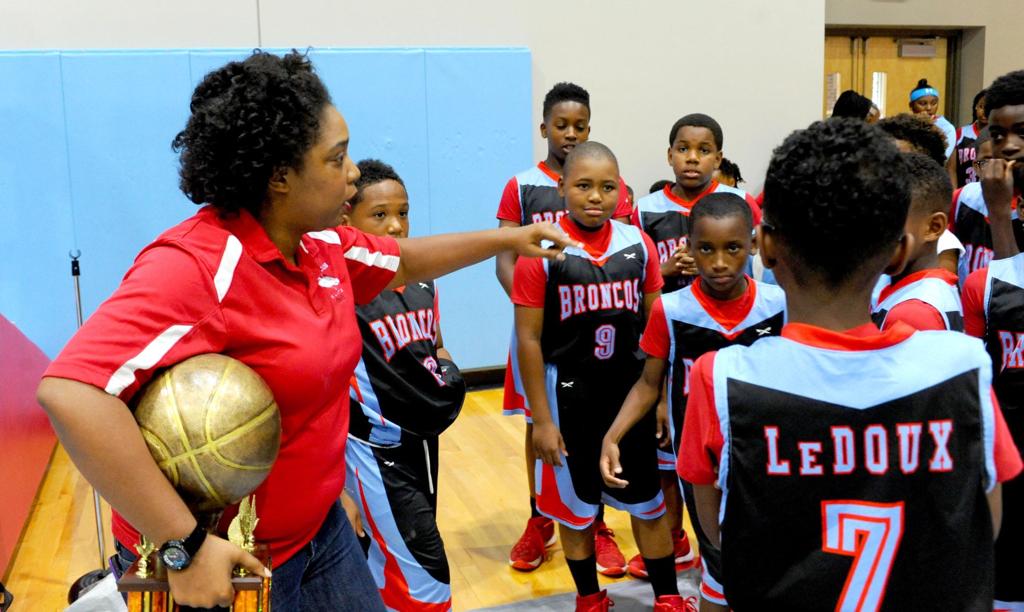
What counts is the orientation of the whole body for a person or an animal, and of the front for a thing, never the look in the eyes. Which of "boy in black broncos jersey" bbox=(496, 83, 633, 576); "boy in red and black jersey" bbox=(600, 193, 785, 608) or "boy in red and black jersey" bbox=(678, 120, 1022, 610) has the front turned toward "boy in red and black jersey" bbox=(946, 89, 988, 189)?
"boy in red and black jersey" bbox=(678, 120, 1022, 610)

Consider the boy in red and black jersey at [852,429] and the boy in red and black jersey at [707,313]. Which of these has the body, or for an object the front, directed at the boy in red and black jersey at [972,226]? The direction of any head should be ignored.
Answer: the boy in red and black jersey at [852,429]

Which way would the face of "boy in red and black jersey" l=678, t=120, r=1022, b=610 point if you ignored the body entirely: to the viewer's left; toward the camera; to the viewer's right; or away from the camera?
away from the camera

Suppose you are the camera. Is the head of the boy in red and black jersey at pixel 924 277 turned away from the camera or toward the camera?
away from the camera

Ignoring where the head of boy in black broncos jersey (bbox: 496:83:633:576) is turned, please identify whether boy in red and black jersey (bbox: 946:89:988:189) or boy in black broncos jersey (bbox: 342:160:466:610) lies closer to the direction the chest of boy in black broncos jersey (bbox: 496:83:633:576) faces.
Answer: the boy in black broncos jersey

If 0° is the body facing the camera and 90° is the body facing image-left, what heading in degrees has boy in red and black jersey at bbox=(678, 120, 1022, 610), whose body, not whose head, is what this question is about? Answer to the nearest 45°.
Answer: approximately 180°

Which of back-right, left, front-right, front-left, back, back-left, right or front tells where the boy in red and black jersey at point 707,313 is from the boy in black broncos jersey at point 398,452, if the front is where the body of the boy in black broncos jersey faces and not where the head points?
front-left

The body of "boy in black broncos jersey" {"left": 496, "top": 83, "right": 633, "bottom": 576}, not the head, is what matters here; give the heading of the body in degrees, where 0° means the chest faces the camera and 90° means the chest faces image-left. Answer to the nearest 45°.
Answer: approximately 0°

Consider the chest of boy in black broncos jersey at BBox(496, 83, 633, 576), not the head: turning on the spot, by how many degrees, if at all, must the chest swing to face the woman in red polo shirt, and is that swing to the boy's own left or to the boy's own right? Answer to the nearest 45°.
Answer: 0° — they already face them

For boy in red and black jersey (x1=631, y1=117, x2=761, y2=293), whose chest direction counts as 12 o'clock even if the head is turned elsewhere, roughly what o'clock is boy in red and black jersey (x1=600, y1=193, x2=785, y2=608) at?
boy in red and black jersey (x1=600, y1=193, x2=785, y2=608) is roughly at 12 o'clock from boy in red and black jersey (x1=631, y1=117, x2=761, y2=293).
